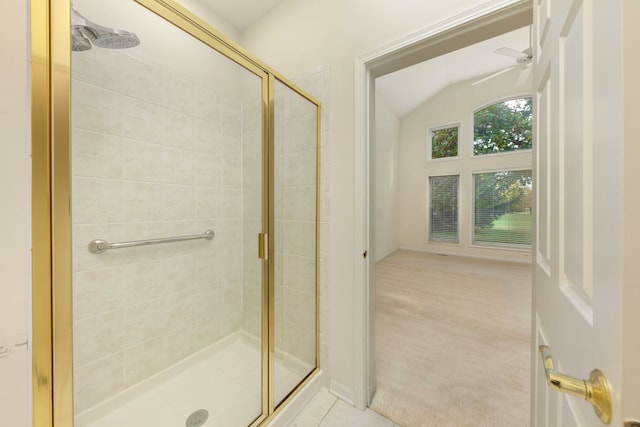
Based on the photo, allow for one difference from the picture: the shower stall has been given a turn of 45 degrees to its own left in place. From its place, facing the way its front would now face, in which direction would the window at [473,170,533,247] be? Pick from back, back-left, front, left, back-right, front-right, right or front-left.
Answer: front

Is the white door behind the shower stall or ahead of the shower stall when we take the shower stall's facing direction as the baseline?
ahead

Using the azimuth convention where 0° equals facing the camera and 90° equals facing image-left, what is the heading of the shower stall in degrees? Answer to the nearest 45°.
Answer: approximately 315°

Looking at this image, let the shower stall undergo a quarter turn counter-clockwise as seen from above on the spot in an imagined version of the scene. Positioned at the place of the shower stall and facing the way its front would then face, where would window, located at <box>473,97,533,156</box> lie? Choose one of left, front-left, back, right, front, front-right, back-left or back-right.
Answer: front-right
